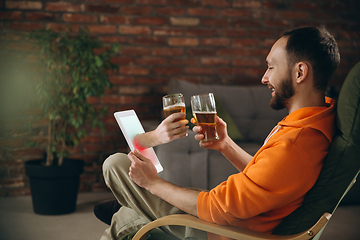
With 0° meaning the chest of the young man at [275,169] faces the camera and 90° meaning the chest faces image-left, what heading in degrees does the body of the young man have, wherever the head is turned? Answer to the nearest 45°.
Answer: approximately 90°

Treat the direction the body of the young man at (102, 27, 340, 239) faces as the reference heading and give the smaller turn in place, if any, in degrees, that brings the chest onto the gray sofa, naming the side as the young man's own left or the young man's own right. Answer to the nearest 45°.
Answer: approximately 90° to the young man's own right

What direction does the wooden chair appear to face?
to the viewer's left

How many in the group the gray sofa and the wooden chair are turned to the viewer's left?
1

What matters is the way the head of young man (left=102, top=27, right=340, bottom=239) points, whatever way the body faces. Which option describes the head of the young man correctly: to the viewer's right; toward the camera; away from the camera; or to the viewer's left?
to the viewer's left

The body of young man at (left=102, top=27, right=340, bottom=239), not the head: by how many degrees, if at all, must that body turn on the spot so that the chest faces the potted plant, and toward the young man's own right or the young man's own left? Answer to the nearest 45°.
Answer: approximately 45° to the young man's own right

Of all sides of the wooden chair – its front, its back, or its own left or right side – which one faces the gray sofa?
right

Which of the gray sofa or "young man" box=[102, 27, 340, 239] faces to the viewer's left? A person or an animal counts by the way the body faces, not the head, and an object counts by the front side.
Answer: the young man

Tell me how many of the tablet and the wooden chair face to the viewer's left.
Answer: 1

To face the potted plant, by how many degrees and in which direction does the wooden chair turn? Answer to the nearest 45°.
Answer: approximately 45° to its right
